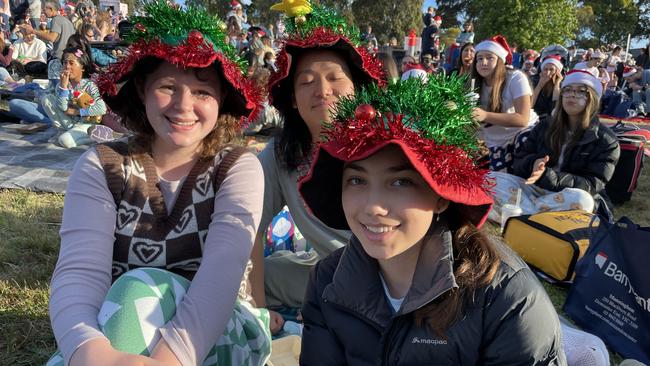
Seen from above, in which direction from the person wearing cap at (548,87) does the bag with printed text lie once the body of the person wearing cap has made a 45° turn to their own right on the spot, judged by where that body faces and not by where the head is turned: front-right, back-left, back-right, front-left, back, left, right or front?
left

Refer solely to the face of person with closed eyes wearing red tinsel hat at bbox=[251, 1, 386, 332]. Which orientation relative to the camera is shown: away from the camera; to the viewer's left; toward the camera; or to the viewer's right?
toward the camera

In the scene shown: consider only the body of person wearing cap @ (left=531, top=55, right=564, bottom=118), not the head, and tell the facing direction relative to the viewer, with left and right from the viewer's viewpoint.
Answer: facing the viewer and to the left of the viewer

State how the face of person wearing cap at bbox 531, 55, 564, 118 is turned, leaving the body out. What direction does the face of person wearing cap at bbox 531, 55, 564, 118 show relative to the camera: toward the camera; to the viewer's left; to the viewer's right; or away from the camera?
toward the camera

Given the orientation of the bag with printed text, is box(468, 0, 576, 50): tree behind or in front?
behind

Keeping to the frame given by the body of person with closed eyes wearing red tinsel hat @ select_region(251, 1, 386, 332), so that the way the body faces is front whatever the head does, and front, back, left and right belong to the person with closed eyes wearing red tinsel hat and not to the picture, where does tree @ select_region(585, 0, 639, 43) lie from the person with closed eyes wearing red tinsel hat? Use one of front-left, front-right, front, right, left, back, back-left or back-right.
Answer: back-left

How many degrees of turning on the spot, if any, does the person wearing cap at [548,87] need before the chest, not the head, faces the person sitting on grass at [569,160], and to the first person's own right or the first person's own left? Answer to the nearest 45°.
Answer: approximately 45° to the first person's own left

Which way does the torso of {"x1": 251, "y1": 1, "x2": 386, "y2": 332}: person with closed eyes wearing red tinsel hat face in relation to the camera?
toward the camera

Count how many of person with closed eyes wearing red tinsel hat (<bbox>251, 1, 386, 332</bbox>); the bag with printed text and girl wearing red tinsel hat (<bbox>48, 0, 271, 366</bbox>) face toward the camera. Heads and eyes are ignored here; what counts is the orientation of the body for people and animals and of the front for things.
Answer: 3

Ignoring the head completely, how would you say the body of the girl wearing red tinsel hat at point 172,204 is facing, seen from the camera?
toward the camera

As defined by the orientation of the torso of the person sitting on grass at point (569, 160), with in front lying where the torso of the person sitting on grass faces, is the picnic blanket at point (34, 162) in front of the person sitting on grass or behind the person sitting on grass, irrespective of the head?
in front

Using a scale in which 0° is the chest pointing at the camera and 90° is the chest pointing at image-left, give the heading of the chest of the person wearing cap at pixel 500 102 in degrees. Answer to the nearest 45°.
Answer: approximately 45°

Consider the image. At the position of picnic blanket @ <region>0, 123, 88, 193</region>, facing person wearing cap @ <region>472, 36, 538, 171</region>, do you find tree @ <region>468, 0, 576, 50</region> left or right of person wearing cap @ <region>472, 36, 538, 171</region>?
left

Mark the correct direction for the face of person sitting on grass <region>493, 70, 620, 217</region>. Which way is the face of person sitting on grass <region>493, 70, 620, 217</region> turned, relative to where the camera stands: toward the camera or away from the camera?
toward the camera
